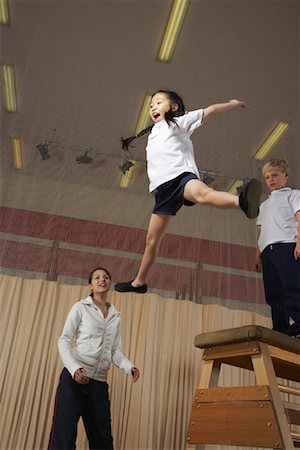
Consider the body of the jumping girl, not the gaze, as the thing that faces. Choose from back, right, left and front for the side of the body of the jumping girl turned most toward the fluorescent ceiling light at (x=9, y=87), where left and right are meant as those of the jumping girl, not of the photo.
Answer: right

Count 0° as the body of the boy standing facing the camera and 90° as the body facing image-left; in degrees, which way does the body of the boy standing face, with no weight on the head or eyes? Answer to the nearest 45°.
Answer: approximately 45°

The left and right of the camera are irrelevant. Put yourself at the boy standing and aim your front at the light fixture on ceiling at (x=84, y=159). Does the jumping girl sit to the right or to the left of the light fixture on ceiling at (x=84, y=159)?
left

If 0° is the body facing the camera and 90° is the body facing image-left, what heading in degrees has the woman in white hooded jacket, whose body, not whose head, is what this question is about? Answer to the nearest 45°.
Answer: approximately 315°
